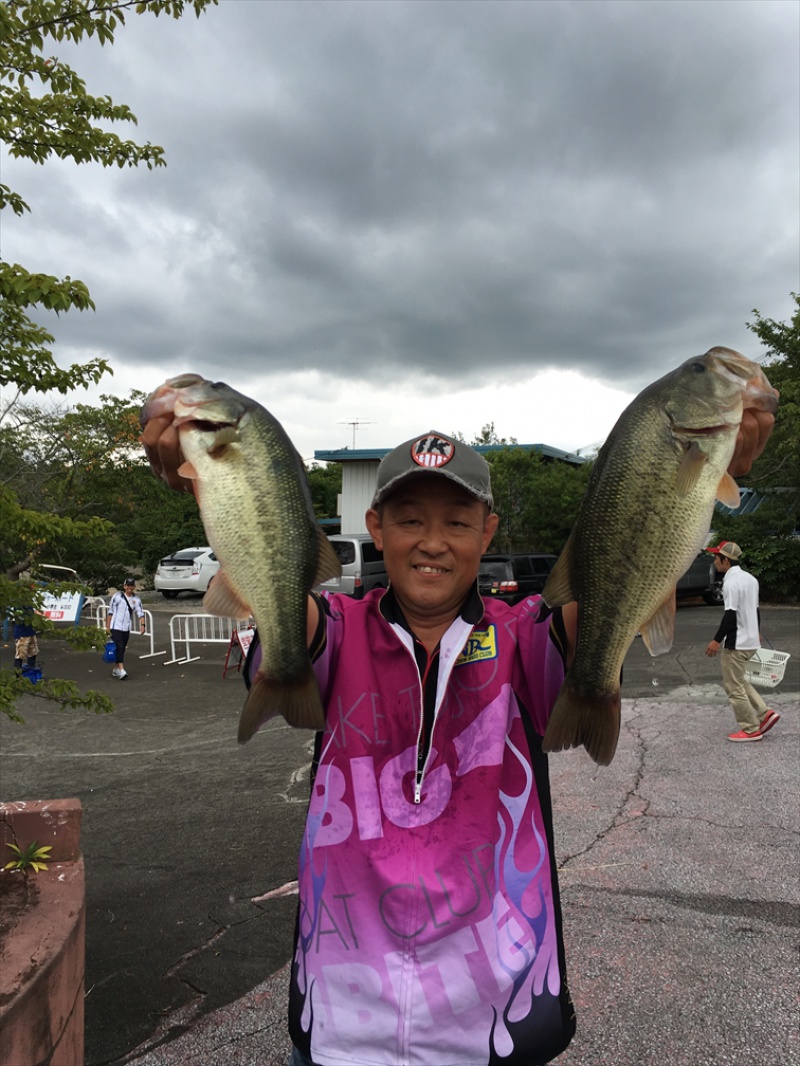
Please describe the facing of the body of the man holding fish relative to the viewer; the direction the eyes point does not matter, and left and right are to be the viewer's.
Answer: facing the viewer

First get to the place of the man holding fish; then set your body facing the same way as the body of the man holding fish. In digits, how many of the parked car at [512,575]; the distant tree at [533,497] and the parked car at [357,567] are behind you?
3

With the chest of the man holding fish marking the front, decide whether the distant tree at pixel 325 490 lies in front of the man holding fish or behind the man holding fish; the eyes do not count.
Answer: behind

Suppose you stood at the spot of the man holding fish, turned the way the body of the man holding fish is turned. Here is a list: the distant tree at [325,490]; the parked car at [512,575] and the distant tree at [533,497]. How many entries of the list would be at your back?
3

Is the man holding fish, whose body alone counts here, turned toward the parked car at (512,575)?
no

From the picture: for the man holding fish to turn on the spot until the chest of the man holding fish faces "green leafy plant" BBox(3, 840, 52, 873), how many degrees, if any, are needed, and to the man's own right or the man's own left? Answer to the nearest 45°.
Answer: approximately 135° to the man's own right

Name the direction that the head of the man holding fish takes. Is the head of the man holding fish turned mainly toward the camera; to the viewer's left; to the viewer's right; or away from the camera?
toward the camera

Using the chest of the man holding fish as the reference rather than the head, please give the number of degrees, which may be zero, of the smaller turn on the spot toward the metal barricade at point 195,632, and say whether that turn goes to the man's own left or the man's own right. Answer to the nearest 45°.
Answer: approximately 180°

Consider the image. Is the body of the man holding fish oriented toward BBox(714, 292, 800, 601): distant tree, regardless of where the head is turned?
no

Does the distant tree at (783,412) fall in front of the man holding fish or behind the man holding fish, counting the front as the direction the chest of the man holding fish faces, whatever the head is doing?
behind

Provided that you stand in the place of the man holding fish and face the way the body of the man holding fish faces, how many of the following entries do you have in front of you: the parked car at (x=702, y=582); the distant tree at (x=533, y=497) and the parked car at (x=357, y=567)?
0

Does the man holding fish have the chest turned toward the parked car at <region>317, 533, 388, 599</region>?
no

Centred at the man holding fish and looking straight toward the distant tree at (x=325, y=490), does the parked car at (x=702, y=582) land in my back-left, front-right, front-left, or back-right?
front-right

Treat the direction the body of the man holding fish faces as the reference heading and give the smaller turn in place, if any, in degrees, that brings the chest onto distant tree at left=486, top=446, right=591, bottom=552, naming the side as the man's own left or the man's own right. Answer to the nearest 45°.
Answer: approximately 180°

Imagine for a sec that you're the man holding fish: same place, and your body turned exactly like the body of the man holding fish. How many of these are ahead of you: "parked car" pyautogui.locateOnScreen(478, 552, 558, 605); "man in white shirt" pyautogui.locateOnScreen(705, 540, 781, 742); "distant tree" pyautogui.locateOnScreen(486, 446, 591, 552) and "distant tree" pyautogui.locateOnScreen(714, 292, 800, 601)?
0

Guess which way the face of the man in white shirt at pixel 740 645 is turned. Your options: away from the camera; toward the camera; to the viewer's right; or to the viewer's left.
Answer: to the viewer's left
